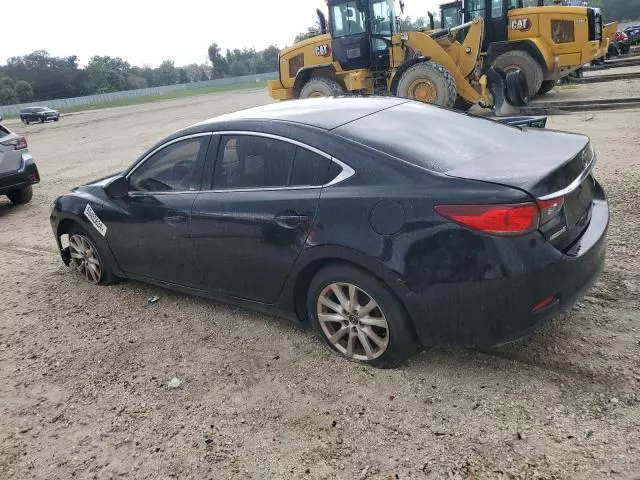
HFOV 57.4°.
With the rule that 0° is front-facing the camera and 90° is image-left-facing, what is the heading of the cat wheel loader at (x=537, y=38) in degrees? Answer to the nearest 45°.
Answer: approximately 135°

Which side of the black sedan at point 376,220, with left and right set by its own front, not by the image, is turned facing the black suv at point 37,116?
front

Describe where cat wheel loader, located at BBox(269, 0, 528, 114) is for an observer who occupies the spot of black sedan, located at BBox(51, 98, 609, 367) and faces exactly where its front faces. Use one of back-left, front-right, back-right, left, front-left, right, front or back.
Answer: front-right

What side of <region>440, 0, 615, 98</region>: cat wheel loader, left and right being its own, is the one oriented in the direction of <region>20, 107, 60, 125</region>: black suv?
front

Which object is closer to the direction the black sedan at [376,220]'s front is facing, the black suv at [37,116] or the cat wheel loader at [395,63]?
the black suv

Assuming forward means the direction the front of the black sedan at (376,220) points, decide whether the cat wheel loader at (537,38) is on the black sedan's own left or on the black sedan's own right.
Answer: on the black sedan's own right

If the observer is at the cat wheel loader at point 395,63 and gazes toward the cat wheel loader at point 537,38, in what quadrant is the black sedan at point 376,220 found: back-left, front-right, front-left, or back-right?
back-right

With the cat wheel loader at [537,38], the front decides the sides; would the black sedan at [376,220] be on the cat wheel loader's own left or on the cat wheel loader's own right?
on the cat wheel loader's own left

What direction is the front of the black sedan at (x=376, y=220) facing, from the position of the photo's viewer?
facing away from the viewer and to the left of the viewer

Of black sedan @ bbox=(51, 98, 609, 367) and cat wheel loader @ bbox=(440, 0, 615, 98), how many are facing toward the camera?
0

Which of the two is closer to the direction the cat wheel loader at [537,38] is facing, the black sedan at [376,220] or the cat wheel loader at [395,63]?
the cat wheel loader
